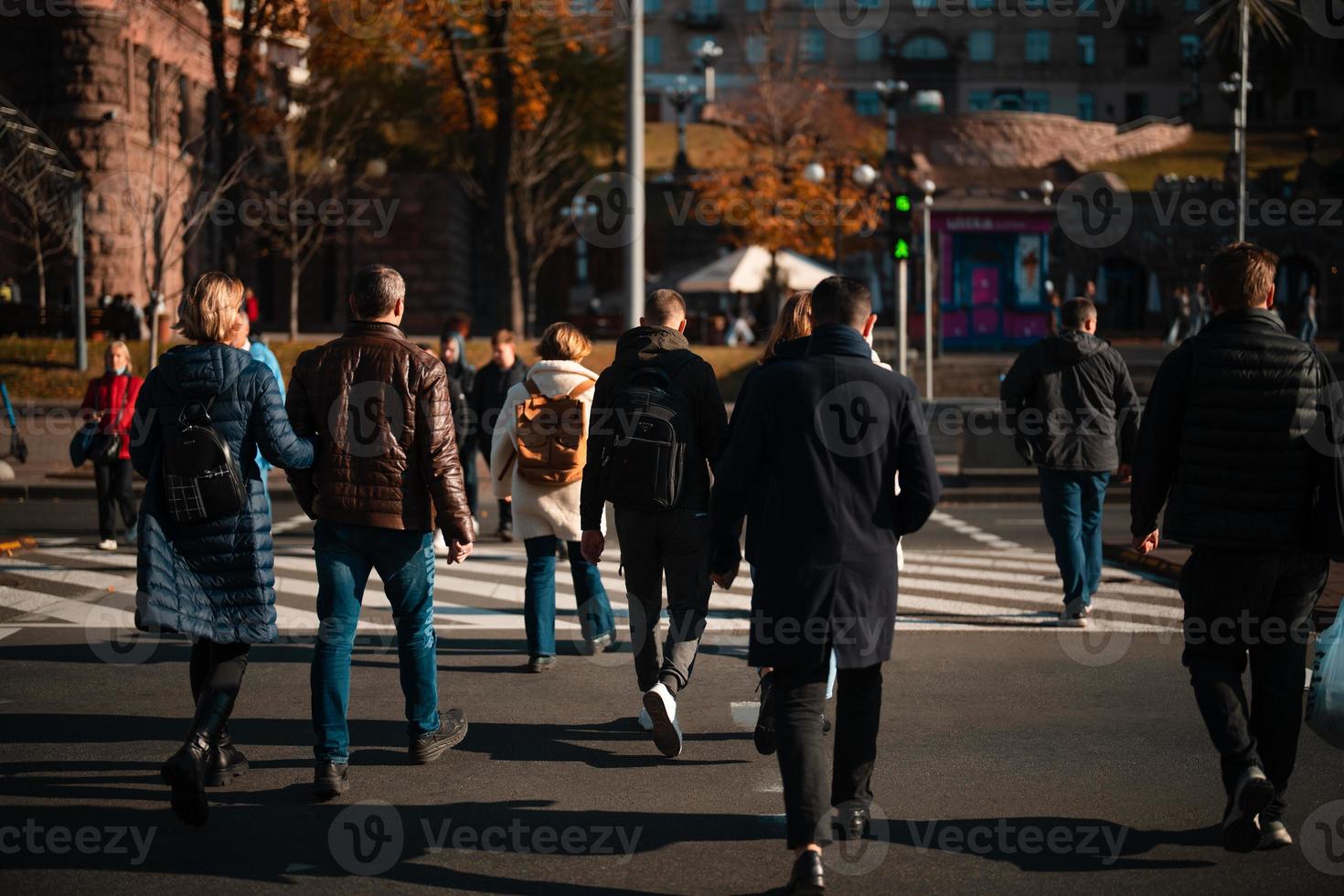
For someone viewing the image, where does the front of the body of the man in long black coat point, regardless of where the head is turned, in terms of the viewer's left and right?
facing away from the viewer

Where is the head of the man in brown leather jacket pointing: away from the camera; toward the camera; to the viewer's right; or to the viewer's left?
away from the camera

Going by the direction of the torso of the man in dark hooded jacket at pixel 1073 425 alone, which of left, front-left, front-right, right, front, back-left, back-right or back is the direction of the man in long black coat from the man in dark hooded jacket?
back

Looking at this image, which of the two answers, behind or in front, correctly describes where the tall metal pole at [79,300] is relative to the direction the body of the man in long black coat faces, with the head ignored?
in front

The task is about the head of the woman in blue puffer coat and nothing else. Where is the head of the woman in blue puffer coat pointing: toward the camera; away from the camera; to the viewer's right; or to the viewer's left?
away from the camera

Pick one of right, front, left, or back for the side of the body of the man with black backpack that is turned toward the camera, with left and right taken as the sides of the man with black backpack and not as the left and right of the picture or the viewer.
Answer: back

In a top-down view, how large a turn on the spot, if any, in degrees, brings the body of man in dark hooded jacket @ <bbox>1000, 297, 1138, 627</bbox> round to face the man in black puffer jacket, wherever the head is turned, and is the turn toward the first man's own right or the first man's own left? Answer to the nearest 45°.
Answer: approximately 180°

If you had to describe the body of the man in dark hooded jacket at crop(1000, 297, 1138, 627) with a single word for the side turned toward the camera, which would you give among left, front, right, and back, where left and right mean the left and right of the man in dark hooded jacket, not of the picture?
back

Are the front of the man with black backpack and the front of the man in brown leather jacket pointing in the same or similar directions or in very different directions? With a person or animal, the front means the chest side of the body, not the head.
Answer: same or similar directions

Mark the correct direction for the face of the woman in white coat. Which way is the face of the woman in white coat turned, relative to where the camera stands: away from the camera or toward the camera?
away from the camera

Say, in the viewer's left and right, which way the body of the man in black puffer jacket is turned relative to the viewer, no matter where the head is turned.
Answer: facing away from the viewer

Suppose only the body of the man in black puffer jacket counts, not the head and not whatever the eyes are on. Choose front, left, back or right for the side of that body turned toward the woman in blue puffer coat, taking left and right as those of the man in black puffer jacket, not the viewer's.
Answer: left

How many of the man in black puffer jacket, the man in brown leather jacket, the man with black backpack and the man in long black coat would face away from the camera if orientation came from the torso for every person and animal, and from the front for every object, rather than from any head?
4

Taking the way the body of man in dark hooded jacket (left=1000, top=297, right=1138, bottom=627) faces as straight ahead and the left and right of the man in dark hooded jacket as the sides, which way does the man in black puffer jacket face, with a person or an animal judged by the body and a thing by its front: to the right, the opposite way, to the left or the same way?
the same way

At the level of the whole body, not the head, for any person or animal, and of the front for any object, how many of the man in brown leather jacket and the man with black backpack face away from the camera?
2

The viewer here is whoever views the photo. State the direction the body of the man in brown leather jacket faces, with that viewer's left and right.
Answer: facing away from the viewer

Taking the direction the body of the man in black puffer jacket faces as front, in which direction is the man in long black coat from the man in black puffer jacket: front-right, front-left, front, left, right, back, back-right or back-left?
back-left

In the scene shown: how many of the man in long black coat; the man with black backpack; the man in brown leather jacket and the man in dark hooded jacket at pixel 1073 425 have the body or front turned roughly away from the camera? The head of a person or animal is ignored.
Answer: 4

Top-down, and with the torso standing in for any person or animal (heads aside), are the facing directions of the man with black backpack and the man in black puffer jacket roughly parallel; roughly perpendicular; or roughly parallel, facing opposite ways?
roughly parallel
